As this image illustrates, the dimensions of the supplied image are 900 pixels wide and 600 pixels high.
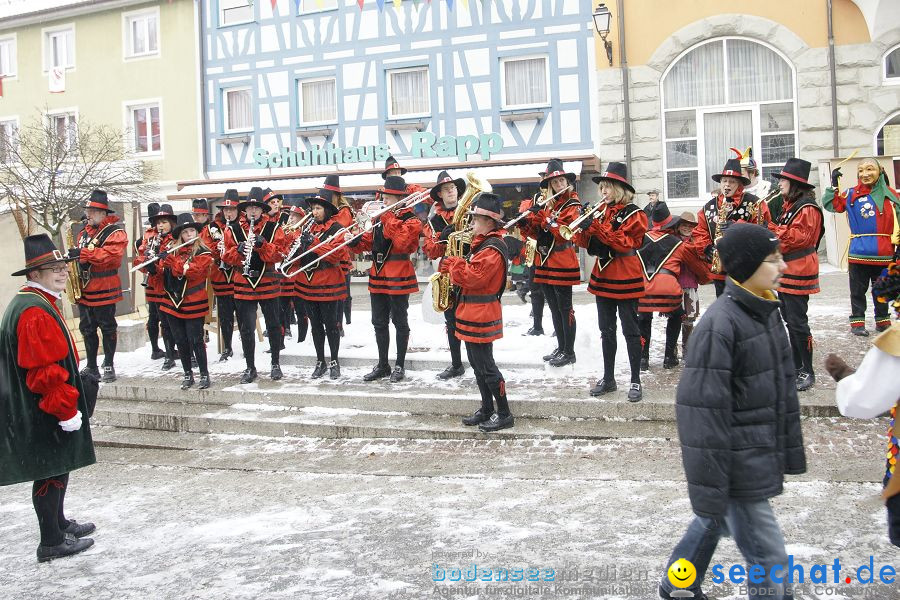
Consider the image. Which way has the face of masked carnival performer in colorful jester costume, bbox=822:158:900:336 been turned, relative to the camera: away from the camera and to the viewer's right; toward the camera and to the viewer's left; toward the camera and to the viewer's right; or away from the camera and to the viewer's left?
toward the camera and to the viewer's left

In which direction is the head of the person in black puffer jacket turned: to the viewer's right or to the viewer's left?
to the viewer's right

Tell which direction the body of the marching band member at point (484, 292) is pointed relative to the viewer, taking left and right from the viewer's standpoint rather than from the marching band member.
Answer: facing to the left of the viewer

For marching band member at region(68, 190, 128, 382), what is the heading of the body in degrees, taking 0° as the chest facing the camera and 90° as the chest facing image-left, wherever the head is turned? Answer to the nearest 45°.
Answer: approximately 45°

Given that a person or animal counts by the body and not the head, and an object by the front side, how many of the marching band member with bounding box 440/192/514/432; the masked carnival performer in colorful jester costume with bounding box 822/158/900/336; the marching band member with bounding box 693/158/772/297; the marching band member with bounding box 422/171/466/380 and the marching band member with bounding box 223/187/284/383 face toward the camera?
4

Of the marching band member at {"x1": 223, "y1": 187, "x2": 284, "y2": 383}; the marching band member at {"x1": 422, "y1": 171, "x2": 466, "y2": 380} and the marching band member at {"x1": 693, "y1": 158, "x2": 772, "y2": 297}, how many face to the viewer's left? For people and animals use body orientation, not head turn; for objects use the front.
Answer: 0

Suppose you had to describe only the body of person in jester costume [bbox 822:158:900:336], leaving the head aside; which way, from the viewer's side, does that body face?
toward the camera

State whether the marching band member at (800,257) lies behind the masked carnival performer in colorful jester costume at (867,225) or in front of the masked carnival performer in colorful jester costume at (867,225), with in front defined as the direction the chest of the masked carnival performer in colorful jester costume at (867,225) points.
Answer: in front

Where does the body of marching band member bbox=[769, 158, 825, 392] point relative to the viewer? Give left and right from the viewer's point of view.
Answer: facing to the left of the viewer
